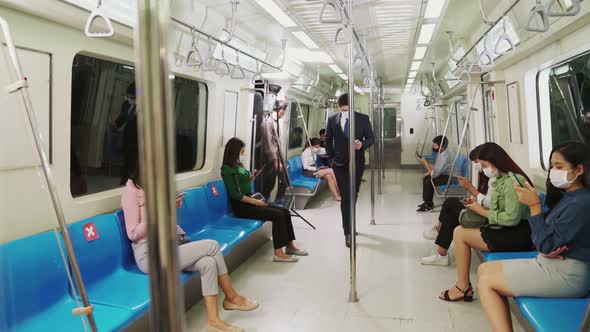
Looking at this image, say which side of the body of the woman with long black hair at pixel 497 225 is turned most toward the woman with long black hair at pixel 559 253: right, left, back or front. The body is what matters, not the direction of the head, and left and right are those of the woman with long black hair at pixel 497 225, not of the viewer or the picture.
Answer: left

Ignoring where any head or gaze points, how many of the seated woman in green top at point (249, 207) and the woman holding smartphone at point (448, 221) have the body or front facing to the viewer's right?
1

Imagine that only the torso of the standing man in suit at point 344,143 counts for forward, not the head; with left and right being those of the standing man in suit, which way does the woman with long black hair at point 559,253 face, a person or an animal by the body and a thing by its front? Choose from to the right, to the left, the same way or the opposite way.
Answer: to the right

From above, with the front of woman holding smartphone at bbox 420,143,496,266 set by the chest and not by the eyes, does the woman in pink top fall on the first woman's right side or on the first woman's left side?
on the first woman's left side

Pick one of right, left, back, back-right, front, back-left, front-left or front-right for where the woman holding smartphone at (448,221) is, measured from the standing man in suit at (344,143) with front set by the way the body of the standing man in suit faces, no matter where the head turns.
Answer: front-left

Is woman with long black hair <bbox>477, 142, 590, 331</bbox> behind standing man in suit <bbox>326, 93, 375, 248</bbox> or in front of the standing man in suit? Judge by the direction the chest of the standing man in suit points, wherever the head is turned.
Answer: in front

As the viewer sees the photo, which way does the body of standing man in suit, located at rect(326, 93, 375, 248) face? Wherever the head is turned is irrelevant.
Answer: toward the camera

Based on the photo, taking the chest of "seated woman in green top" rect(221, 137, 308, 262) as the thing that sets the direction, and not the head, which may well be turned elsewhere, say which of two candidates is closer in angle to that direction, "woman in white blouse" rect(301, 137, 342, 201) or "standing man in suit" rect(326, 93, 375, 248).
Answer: the standing man in suit

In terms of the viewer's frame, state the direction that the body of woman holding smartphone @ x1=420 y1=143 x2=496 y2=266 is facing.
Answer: to the viewer's left

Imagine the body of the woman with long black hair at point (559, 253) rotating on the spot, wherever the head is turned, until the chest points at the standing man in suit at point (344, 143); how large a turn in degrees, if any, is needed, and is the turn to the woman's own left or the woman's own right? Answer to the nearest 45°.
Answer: approximately 45° to the woman's own right

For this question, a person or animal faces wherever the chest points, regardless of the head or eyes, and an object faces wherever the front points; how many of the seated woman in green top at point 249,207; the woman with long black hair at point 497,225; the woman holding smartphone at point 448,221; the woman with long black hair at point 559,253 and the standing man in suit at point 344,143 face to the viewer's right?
1

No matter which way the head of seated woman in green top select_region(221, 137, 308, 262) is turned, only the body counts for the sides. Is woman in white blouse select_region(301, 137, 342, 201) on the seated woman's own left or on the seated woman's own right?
on the seated woman's own left

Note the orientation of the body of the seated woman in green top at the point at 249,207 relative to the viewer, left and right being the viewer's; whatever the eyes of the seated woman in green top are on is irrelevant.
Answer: facing to the right of the viewer

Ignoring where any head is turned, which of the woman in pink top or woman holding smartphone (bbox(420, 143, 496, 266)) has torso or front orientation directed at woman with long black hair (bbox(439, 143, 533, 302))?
the woman in pink top

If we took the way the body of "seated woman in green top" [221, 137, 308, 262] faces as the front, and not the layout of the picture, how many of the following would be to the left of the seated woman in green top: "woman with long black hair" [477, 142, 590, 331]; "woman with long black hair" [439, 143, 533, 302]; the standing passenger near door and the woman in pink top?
1

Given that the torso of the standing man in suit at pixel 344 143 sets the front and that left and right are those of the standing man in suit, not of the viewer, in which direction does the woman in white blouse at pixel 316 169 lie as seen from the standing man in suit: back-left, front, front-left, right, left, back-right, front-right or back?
back

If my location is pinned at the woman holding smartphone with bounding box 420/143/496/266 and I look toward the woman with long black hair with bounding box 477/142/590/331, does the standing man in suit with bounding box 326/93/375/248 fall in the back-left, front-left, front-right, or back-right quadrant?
back-right

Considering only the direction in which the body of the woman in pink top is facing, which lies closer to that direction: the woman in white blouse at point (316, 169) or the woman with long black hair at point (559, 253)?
the woman with long black hair
